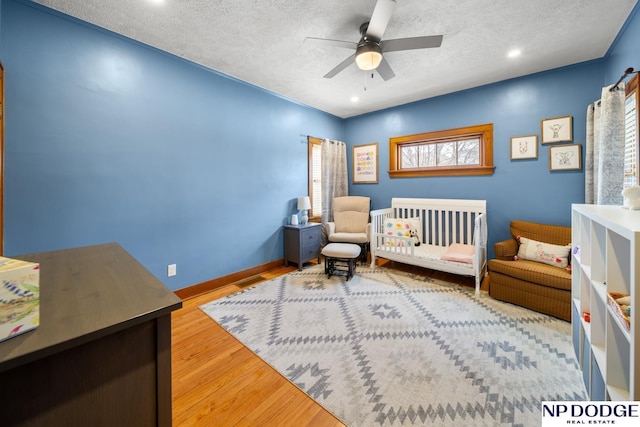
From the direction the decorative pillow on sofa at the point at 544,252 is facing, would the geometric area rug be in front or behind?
in front

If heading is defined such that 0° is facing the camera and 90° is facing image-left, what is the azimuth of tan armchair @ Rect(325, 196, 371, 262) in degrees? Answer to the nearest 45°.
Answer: approximately 0°

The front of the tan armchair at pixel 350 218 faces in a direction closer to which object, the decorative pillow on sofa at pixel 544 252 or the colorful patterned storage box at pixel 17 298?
the colorful patterned storage box

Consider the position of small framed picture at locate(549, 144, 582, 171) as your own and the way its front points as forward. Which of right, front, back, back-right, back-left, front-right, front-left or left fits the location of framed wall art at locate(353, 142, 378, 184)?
right

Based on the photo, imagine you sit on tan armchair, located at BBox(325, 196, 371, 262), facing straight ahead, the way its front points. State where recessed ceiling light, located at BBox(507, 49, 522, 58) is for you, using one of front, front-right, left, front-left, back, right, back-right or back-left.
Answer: front-left

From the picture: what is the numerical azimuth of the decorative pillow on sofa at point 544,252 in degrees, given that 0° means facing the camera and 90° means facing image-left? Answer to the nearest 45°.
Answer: approximately 45°

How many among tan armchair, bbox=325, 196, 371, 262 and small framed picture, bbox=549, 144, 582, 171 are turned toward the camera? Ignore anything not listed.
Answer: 2

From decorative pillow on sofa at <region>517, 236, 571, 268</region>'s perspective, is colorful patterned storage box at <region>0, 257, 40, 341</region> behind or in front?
in front

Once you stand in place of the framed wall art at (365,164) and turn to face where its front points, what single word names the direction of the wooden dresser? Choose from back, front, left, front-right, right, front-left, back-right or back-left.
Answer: front-left
